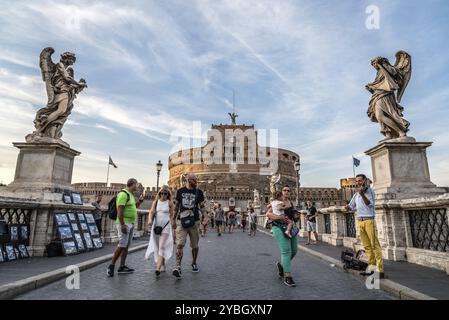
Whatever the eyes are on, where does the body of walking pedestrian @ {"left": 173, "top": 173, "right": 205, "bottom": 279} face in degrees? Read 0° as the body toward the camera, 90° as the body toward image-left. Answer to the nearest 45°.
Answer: approximately 0°

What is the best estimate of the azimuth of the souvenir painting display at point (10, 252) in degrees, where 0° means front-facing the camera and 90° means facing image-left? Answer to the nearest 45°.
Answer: approximately 315°

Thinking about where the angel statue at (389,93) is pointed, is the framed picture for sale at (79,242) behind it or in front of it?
in front

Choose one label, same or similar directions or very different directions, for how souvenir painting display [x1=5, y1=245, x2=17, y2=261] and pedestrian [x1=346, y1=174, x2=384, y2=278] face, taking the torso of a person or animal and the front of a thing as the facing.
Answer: very different directions

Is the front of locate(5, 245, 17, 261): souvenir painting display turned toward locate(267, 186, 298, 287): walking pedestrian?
yes

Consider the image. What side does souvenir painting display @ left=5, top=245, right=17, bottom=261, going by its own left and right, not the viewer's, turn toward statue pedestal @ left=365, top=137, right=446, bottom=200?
front

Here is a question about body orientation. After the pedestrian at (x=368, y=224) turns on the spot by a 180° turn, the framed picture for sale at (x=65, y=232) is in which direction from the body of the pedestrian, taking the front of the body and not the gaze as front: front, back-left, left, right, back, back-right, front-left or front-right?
back-left
